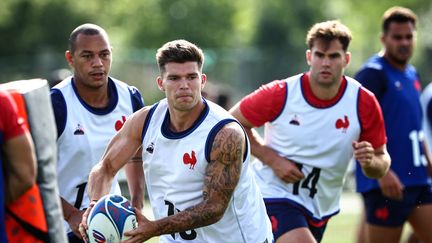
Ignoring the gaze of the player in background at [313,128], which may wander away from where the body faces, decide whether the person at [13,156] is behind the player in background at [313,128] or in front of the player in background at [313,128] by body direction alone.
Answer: in front

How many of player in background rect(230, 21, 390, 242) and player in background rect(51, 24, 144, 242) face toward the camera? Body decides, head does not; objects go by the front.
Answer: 2

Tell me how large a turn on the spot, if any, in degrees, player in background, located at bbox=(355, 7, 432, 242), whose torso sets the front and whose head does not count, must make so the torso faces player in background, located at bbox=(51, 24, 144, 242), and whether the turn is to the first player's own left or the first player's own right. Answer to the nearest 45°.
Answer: approximately 90° to the first player's own right

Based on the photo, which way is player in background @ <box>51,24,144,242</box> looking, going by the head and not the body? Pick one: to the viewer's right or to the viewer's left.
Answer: to the viewer's right

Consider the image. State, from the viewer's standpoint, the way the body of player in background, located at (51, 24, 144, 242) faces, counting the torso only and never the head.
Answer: toward the camera

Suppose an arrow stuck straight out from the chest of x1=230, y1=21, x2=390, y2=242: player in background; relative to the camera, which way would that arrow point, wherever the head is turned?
toward the camera

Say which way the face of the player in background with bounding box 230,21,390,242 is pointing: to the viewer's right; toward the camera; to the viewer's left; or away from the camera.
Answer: toward the camera

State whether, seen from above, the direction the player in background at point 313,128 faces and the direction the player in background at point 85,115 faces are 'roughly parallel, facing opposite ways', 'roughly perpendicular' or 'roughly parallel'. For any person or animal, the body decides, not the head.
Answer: roughly parallel

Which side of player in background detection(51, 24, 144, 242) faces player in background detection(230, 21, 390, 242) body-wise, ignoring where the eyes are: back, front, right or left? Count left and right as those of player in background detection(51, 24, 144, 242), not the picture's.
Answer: left

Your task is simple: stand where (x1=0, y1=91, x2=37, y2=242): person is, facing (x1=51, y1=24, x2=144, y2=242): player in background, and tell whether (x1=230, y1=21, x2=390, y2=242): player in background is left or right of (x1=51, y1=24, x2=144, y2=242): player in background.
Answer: right

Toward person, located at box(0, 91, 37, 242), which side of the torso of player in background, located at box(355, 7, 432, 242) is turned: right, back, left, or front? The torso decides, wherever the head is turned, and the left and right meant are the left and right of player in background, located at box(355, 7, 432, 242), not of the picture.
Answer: right
